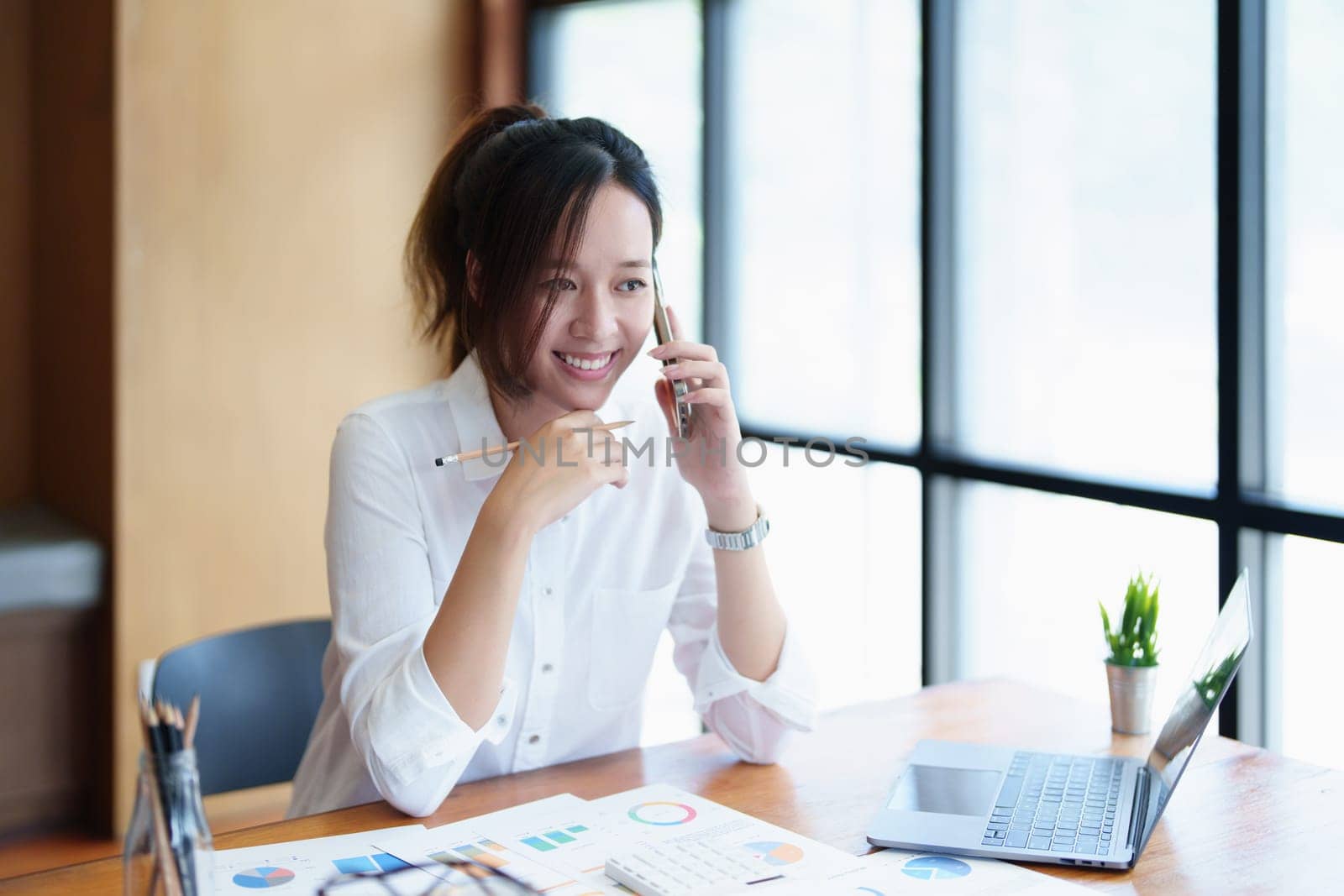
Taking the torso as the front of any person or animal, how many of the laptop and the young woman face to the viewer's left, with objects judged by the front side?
1

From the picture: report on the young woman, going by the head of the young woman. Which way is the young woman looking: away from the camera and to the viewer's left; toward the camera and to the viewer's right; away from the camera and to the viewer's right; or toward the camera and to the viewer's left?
toward the camera and to the viewer's right

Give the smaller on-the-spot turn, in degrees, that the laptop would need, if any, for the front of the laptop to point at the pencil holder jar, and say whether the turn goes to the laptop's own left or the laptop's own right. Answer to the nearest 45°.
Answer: approximately 45° to the laptop's own left

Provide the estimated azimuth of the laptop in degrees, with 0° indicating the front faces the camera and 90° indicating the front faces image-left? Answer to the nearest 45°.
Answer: approximately 90°

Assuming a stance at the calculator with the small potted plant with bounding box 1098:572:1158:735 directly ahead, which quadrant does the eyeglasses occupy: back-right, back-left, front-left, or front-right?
back-left

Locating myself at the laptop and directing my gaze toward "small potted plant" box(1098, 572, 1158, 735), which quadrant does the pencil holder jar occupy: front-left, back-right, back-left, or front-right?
back-left
